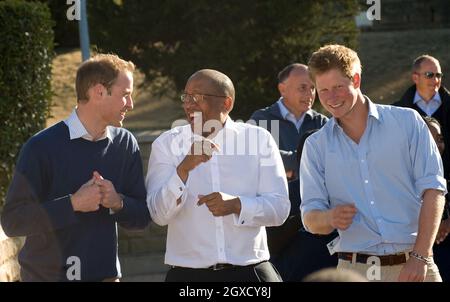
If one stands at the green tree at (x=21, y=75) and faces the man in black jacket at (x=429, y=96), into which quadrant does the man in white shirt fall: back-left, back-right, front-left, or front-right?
front-right

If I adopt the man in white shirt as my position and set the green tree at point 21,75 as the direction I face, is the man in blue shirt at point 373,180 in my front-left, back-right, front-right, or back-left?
back-right

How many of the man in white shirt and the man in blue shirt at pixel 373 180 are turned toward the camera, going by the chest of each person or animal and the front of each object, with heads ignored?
2

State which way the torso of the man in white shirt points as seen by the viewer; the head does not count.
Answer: toward the camera

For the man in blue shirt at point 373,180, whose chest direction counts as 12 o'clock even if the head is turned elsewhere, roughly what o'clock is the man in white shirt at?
The man in white shirt is roughly at 3 o'clock from the man in blue shirt.

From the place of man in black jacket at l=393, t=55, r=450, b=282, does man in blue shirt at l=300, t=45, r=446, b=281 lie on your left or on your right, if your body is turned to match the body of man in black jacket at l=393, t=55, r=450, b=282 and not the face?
on your right

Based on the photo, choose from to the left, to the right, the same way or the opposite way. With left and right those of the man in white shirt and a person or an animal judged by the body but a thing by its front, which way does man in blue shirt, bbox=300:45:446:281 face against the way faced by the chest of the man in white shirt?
the same way

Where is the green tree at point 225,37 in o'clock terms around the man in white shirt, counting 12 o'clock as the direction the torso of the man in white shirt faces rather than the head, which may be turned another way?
The green tree is roughly at 6 o'clock from the man in white shirt.

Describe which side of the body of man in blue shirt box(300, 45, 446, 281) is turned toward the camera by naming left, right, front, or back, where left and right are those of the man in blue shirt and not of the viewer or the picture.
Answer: front
